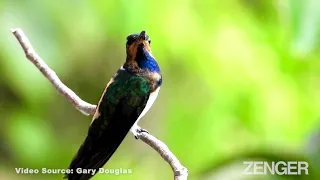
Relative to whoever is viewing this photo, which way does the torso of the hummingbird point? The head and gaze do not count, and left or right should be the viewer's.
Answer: facing to the right of the viewer
